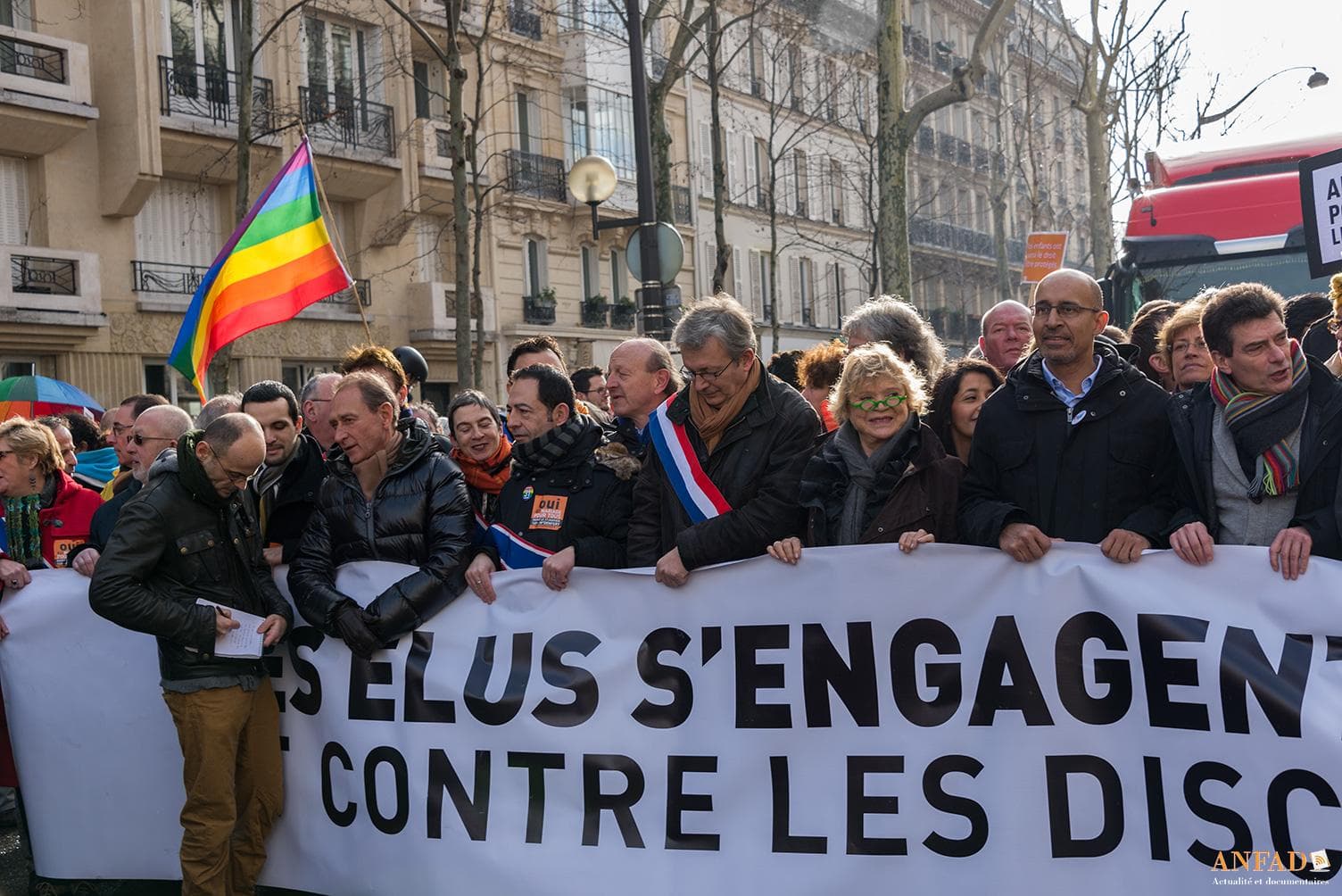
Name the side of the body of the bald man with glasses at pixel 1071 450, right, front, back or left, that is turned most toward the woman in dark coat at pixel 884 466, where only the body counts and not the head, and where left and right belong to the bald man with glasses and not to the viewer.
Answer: right

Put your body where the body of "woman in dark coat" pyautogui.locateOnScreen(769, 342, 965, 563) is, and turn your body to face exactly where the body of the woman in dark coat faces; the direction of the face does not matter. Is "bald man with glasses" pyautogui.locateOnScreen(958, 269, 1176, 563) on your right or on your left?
on your left
